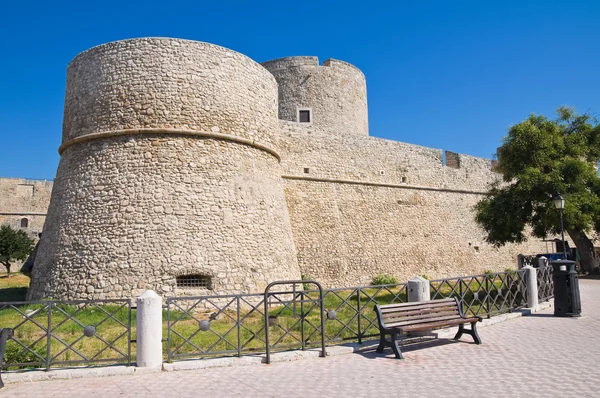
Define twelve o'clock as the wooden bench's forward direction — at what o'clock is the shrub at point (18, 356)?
The shrub is roughly at 4 o'clock from the wooden bench.

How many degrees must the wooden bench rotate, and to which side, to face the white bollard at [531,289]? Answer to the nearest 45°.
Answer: approximately 90° to its left

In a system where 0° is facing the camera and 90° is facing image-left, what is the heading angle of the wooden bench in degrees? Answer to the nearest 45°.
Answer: approximately 315°

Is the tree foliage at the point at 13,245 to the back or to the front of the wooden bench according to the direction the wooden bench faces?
to the back

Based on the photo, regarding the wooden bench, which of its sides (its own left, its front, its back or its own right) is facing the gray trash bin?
left

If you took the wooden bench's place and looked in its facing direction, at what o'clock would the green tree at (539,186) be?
The green tree is roughly at 8 o'clock from the wooden bench.

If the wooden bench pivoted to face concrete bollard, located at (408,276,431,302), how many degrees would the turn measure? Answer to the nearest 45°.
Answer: approximately 135° to its left

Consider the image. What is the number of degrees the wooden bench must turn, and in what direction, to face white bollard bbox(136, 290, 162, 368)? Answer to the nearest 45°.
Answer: approximately 90° to its right

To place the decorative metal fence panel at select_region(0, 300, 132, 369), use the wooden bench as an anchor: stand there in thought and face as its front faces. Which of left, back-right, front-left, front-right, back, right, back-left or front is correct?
back-right
